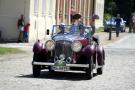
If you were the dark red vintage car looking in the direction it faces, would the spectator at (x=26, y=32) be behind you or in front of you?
behind

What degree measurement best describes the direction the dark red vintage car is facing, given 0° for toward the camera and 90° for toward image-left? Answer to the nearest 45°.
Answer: approximately 0°

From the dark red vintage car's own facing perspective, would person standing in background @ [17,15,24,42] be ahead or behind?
behind
